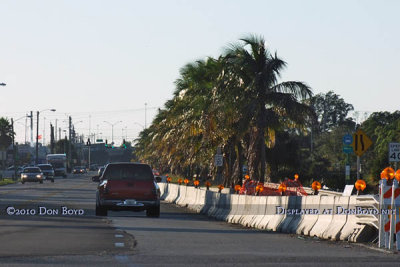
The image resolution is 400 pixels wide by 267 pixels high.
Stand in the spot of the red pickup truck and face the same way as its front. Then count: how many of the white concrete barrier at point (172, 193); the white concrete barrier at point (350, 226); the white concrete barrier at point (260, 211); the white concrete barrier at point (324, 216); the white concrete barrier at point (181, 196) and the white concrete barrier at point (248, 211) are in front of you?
2

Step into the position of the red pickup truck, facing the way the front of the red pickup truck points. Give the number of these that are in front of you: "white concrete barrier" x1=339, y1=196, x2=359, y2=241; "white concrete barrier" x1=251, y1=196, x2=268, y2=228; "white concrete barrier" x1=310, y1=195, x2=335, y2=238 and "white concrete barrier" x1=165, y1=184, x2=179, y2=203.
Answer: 1

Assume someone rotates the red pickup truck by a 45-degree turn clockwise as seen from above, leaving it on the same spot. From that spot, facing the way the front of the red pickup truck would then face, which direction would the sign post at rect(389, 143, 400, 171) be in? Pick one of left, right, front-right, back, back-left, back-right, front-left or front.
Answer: front-right

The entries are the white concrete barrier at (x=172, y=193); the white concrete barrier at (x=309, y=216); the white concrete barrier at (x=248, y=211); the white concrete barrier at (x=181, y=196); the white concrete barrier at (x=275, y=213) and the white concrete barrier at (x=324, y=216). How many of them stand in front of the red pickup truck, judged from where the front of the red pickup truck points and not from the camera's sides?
2

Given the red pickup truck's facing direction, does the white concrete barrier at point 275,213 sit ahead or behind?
behind

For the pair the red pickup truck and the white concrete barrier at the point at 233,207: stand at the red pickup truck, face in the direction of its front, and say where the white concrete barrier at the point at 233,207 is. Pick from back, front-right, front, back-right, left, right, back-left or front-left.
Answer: right

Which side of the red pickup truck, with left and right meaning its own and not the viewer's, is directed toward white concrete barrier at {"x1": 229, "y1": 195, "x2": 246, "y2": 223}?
right

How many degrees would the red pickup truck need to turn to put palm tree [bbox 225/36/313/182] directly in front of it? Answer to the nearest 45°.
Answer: approximately 45° to its right

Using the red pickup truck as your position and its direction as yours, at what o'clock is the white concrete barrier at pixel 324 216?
The white concrete barrier is roughly at 5 o'clock from the red pickup truck.

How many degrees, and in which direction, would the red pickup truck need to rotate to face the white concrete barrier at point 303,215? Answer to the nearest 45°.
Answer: approximately 135° to its right

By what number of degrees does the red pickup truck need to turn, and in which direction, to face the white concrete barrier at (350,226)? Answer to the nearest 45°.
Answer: approximately 135° to its right

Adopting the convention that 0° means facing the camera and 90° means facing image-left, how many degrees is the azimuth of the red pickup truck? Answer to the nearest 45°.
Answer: approximately 180°

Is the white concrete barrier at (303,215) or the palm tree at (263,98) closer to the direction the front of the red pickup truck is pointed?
the palm tree

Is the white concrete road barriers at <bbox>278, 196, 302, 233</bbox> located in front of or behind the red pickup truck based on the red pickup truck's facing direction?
behind

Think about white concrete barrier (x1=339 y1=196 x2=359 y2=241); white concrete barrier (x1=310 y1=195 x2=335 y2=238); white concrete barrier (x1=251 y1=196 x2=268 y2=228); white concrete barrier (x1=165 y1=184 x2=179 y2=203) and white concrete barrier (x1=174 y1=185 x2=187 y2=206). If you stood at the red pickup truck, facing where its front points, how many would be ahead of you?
2

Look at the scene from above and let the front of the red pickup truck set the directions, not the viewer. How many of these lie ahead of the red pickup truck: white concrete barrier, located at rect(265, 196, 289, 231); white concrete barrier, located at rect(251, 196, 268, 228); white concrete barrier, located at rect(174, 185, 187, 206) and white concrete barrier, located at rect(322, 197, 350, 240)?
1

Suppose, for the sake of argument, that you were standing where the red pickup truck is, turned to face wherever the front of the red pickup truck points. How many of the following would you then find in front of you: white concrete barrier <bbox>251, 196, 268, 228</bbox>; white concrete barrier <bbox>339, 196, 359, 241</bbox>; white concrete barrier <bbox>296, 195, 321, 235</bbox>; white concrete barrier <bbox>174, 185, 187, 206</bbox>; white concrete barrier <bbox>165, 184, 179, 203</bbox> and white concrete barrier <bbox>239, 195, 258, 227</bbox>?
2
